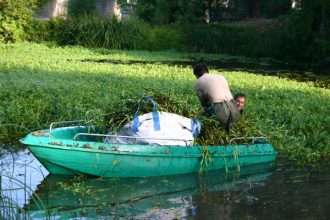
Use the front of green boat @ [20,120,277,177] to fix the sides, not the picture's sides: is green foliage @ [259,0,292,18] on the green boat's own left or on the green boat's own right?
on the green boat's own right

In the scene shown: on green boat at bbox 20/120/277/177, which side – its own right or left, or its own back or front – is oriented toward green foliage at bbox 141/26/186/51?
right

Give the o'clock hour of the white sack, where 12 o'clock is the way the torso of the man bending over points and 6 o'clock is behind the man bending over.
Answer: The white sack is roughly at 9 o'clock from the man bending over.

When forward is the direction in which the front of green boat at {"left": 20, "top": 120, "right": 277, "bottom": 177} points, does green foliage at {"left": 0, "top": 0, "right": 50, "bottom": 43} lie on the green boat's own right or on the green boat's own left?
on the green boat's own right

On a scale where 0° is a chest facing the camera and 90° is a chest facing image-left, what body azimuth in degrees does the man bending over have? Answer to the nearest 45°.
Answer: approximately 135°

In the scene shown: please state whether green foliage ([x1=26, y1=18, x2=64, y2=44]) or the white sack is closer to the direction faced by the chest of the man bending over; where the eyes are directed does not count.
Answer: the green foliage

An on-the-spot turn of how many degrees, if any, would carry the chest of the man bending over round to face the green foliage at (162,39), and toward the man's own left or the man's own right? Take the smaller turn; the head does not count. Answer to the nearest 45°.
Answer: approximately 45° to the man's own right

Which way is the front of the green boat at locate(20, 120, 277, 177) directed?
to the viewer's left
